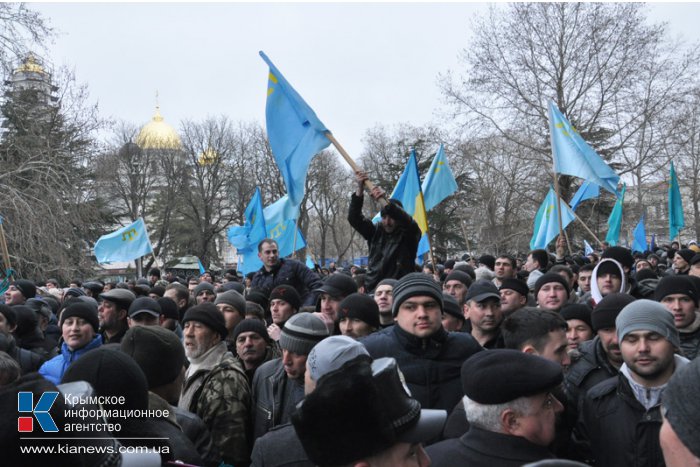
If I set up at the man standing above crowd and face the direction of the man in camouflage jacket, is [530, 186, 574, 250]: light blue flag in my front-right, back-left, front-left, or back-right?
back-left

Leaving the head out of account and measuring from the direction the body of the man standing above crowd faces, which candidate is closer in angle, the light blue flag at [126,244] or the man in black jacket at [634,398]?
the man in black jacket

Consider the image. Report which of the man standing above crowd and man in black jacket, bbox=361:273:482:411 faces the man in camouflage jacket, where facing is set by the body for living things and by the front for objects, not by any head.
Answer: the man standing above crowd

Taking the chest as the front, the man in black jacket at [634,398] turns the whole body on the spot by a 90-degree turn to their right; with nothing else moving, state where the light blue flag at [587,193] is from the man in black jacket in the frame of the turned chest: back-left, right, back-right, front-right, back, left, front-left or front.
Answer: right

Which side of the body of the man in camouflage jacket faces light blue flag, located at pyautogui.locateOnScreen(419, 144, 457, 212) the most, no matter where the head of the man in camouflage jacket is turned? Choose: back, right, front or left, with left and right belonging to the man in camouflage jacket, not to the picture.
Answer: back

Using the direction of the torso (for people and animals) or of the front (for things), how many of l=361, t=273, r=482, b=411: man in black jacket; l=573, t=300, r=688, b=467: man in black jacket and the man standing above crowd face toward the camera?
3

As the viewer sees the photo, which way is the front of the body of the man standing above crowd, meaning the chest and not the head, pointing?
toward the camera

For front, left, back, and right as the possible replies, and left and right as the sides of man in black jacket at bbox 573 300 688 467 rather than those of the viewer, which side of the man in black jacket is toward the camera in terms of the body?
front

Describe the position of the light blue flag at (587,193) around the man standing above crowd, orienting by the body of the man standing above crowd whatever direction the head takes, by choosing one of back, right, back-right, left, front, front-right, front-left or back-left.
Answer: back-left

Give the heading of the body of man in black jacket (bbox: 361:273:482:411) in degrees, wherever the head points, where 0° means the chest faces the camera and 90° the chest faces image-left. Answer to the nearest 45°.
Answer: approximately 0°

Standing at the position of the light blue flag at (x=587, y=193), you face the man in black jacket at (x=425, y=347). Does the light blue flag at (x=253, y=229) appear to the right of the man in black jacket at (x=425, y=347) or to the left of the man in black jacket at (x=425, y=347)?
right

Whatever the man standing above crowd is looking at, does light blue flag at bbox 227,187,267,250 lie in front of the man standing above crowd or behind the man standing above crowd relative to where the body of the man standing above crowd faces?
behind

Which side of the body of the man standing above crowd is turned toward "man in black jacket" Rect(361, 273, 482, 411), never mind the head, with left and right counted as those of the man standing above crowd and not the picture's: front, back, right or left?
front

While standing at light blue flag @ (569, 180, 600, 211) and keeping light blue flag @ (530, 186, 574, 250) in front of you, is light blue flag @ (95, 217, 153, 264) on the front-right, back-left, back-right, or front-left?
front-right

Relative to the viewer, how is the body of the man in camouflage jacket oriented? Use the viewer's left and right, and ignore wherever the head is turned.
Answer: facing the viewer and to the left of the viewer

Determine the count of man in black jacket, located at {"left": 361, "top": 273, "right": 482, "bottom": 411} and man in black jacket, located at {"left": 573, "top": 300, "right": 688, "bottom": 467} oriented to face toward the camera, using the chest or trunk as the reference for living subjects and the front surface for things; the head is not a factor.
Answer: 2
